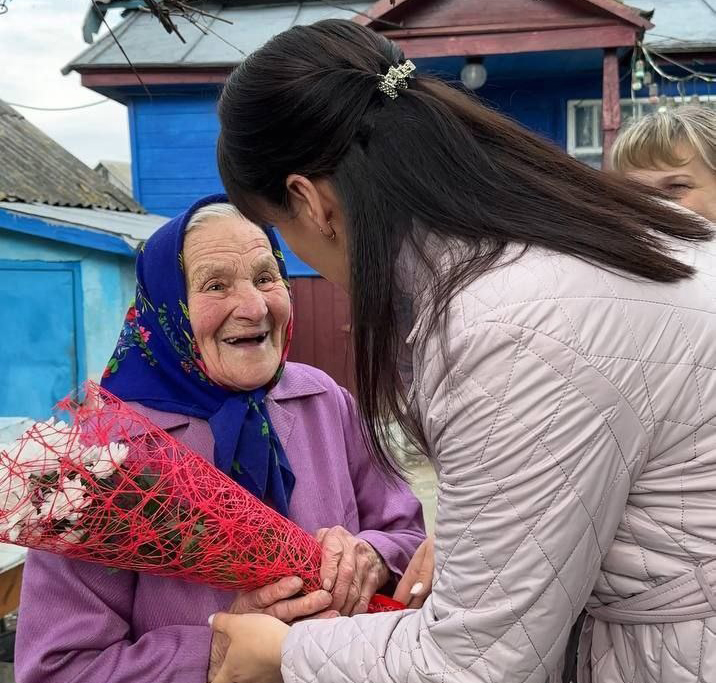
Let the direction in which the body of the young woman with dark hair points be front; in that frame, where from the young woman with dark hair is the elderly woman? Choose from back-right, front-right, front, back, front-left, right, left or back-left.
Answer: front

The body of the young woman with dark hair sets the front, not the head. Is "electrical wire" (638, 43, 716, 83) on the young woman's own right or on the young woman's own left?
on the young woman's own right

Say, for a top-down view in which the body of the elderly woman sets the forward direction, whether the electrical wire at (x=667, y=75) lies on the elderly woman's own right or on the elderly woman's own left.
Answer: on the elderly woman's own left

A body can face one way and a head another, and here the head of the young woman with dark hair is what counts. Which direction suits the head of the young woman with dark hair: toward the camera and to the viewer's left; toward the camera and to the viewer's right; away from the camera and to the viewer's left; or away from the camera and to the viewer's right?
away from the camera and to the viewer's left

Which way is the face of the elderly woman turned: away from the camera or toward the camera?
toward the camera

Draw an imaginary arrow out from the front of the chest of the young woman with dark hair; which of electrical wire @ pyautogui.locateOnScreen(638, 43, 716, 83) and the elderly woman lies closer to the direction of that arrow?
the elderly woman

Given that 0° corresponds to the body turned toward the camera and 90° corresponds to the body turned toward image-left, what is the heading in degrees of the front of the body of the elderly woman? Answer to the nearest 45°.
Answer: approximately 315°

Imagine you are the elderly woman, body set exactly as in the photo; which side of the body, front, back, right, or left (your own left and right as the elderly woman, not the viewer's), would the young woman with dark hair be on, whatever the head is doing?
front

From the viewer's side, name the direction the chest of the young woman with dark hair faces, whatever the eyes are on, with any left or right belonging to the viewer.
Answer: facing away from the viewer and to the left of the viewer

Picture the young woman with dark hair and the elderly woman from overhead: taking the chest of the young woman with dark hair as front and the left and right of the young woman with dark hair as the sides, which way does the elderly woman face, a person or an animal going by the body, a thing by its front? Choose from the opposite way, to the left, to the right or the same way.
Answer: the opposite way

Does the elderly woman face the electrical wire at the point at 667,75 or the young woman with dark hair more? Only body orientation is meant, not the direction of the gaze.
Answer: the young woman with dark hair
